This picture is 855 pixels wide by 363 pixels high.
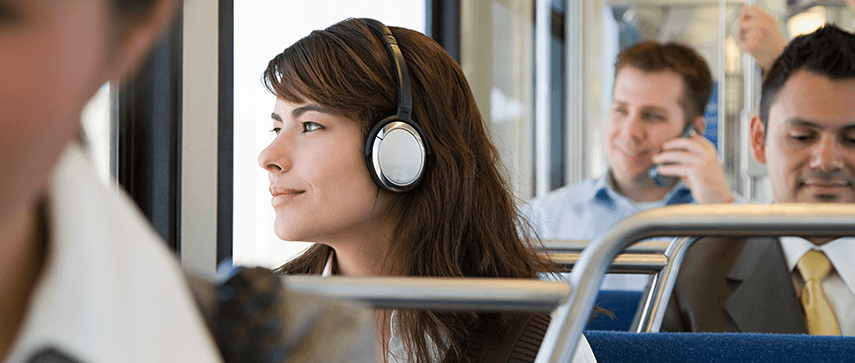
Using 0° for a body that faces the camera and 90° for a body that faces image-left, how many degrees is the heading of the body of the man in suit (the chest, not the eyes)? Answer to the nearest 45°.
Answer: approximately 0°

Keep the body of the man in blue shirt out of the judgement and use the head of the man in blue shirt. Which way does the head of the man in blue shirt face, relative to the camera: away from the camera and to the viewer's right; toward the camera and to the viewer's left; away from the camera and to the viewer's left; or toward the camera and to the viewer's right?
toward the camera and to the viewer's left

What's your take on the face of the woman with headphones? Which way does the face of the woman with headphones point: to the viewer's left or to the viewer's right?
to the viewer's left

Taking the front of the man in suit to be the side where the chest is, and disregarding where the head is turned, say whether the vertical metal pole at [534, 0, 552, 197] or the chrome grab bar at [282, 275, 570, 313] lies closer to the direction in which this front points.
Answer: the chrome grab bar

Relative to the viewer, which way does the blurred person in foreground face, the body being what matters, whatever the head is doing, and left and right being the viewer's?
facing the viewer and to the left of the viewer

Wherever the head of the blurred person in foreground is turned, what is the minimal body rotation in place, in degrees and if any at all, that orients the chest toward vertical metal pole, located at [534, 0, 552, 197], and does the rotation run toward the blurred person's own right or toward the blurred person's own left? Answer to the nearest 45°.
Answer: approximately 180°

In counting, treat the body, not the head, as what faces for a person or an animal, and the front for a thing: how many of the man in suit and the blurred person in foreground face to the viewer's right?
0

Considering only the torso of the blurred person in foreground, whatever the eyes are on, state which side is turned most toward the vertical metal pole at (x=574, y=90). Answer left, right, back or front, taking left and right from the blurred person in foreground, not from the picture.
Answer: back

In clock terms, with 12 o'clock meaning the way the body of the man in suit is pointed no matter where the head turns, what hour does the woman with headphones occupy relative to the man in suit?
The woman with headphones is roughly at 1 o'clock from the man in suit.

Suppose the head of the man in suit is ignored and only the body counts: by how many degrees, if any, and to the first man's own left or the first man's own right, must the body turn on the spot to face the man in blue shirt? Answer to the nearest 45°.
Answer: approximately 135° to the first man's own right

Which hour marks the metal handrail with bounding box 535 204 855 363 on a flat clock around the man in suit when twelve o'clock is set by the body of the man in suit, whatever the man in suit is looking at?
The metal handrail is roughly at 12 o'clock from the man in suit.
